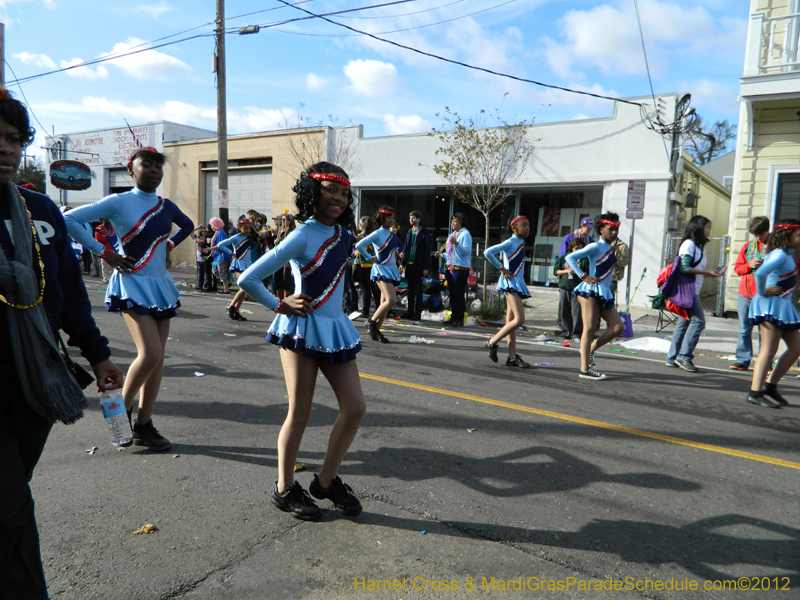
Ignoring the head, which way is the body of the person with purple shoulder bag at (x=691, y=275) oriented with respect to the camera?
to the viewer's right

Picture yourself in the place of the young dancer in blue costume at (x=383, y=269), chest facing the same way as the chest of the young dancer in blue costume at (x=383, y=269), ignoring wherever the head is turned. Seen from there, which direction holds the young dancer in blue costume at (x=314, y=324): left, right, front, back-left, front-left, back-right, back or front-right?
front-right

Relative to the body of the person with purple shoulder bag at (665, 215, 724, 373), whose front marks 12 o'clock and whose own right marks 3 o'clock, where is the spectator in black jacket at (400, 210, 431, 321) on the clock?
The spectator in black jacket is roughly at 7 o'clock from the person with purple shoulder bag.

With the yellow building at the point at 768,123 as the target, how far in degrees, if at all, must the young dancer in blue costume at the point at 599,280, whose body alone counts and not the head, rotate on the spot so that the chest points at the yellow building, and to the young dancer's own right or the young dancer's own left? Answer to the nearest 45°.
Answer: approximately 90° to the young dancer's own left

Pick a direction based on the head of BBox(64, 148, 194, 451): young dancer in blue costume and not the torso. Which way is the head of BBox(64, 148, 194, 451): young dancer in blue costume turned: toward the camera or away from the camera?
toward the camera

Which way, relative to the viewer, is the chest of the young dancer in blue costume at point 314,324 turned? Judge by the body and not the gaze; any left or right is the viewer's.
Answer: facing the viewer and to the right of the viewer

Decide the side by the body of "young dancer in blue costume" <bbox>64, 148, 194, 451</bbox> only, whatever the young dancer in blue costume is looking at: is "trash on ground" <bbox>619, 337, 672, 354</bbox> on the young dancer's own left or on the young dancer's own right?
on the young dancer's own left

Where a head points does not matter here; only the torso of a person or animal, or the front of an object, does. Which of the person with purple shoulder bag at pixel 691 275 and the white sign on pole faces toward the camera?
the white sign on pole

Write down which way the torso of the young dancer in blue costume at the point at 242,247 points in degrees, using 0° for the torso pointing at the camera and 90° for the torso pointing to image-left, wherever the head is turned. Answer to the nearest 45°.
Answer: approximately 315°

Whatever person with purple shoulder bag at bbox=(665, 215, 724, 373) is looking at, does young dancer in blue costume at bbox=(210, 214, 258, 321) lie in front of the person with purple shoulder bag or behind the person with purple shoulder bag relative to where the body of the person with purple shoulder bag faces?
behind
